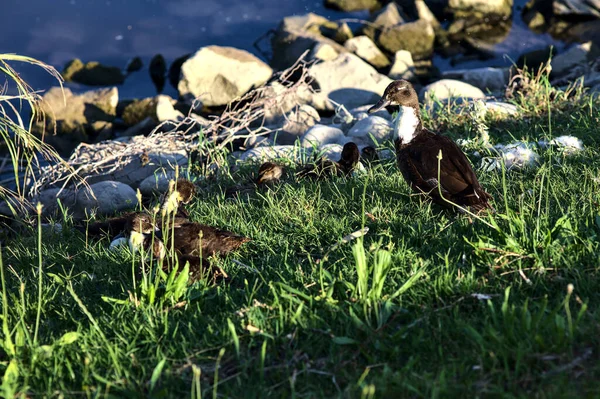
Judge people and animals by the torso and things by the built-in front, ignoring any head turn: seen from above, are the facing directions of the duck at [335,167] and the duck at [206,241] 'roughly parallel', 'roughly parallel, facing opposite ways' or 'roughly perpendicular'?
roughly parallel, facing opposite ways

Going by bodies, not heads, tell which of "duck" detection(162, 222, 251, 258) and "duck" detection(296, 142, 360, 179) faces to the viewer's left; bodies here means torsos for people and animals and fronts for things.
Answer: "duck" detection(162, 222, 251, 258)

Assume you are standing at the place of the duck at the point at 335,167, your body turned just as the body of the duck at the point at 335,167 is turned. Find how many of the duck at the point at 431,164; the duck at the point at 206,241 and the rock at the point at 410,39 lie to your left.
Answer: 1

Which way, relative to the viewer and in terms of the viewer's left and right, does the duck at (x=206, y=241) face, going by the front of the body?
facing to the left of the viewer

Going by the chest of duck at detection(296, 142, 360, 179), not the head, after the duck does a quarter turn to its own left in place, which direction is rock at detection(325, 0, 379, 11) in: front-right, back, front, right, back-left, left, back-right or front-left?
front

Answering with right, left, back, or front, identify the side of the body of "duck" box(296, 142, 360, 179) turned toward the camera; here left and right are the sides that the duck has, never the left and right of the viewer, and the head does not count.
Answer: right

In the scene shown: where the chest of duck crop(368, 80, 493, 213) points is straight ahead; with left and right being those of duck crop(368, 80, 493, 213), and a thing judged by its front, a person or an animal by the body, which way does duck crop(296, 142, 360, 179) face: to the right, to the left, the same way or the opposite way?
the opposite way

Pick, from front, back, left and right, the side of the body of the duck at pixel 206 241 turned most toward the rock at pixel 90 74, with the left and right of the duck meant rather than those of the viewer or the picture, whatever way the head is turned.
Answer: right

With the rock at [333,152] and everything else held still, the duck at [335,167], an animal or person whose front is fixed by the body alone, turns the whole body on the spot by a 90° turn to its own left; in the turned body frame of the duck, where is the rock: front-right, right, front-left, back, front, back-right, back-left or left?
front

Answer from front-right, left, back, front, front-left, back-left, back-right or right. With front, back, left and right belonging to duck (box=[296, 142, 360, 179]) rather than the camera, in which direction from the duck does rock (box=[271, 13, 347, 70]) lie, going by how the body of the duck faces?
left

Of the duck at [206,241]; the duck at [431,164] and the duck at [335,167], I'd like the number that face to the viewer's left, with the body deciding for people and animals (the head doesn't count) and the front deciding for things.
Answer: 2

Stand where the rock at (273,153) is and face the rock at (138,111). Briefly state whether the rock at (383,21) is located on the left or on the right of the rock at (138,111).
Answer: right

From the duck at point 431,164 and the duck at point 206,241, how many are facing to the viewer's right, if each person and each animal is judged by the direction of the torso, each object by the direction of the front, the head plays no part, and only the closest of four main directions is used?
0

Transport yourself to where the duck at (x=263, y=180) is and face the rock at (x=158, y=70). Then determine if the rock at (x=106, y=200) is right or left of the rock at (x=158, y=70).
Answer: left

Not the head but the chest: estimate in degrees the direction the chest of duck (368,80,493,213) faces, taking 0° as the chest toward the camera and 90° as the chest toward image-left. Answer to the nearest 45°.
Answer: approximately 90°

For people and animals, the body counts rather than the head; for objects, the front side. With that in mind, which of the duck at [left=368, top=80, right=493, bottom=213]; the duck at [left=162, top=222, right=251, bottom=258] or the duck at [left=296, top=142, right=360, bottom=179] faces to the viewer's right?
the duck at [left=296, top=142, right=360, bottom=179]
